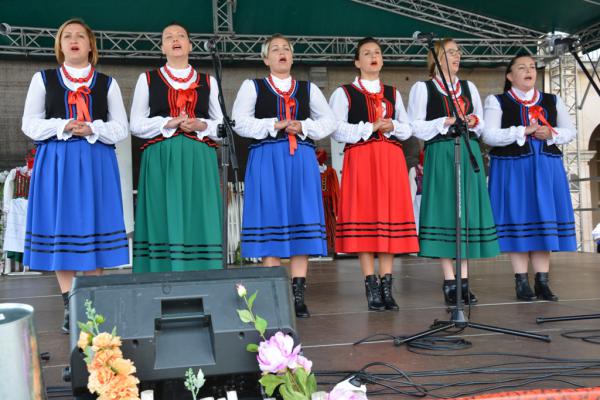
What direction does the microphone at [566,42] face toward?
to the viewer's left

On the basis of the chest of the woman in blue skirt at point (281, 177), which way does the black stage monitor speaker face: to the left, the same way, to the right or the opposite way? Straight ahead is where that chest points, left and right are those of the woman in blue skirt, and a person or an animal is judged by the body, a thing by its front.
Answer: the opposite way

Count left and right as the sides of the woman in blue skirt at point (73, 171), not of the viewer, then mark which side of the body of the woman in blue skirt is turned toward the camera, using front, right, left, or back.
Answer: front

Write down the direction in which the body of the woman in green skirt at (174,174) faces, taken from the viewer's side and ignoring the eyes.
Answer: toward the camera

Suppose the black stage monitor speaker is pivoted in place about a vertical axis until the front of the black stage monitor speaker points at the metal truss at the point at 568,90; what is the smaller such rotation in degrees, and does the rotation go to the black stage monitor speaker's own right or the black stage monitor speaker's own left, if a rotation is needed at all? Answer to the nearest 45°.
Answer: approximately 45° to the black stage monitor speaker's own right

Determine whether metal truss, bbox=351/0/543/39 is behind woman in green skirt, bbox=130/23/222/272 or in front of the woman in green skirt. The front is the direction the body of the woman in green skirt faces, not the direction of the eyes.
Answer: behind

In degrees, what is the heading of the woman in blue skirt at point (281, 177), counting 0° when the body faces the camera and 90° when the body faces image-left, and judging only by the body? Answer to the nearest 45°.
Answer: approximately 0°

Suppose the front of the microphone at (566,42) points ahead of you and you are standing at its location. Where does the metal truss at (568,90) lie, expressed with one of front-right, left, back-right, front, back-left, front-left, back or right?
right

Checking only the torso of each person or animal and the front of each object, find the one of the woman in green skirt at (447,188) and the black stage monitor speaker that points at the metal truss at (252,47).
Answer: the black stage monitor speaker

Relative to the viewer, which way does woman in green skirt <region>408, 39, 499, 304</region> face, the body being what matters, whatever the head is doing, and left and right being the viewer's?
facing the viewer and to the right of the viewer

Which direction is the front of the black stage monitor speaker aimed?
away from the camera

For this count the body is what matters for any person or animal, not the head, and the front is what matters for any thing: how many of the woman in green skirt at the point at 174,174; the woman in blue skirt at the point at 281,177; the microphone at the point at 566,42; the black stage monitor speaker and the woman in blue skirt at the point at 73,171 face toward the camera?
3

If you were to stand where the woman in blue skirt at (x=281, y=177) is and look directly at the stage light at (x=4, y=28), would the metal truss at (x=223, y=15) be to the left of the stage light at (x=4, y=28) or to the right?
right

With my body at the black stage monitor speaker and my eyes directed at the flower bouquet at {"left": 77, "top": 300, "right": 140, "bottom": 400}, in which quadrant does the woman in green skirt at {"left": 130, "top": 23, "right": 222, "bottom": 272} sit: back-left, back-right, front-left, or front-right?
back-right

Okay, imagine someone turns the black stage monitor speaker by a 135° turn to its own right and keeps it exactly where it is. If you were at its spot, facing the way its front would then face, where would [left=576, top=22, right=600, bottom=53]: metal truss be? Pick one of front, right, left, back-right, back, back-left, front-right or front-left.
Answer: left

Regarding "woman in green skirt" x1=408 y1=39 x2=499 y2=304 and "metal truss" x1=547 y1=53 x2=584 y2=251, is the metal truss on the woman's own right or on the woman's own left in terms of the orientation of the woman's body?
on the woman's own left

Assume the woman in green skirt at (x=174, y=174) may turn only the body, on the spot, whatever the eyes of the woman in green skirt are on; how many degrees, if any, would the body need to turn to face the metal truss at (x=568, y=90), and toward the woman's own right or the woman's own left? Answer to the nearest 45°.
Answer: approximately 135° to the woman's own left
